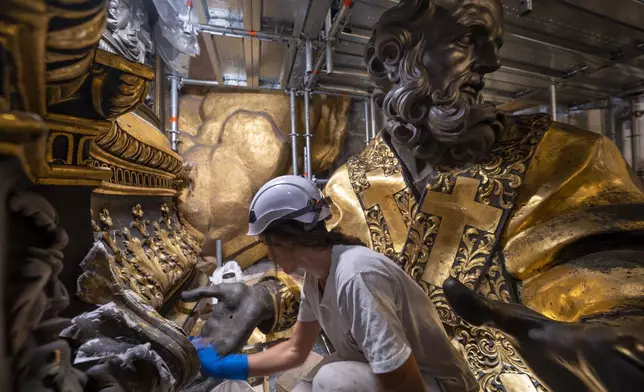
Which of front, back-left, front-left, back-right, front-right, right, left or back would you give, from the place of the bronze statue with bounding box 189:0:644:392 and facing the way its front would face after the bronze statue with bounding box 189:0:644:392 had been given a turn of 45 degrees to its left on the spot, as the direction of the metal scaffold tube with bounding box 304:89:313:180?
back-right

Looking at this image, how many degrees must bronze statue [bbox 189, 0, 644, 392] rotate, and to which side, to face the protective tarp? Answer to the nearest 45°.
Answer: approximately 45° to its right

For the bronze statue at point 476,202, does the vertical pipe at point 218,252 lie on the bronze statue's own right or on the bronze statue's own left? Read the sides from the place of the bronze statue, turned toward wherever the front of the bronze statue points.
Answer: on the bronze statue's own right

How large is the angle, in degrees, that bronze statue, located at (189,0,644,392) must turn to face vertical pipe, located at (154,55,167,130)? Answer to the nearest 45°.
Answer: approximately 90° to its right

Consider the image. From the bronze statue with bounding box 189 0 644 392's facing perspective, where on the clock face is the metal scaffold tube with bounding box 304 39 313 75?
The metal scaffold tube is roughly at 3 o'clock from the bronze statue.

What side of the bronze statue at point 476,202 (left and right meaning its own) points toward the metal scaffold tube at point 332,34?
right

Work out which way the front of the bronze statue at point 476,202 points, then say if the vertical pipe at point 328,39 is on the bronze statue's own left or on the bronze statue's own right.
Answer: on the bronze statue's own right

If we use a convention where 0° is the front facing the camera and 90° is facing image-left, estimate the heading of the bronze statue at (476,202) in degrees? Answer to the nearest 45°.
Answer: approximately 45°

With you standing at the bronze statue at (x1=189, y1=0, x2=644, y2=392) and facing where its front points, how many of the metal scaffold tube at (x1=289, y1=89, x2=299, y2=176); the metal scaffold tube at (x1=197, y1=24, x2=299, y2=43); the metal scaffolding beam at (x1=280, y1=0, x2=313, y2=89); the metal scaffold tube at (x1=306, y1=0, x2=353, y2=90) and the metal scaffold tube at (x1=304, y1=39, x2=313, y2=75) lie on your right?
5

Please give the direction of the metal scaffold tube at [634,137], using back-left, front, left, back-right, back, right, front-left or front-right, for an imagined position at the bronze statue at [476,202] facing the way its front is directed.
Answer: back

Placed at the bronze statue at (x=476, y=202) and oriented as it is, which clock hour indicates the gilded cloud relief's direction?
The gilded cloud relief is roughly at 3 o'clock from the bronze statue.

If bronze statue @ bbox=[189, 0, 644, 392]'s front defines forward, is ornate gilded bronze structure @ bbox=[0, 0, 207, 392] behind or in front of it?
in front

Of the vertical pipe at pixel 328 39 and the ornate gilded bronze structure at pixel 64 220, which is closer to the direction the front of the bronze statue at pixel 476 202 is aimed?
the ornate gilded bronze structure

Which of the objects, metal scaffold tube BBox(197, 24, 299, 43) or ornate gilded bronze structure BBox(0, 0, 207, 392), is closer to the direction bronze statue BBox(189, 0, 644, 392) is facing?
the ornate gilded bronze structure

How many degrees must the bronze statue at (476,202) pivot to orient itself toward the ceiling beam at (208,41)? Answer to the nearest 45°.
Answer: approximately 90° to its right
